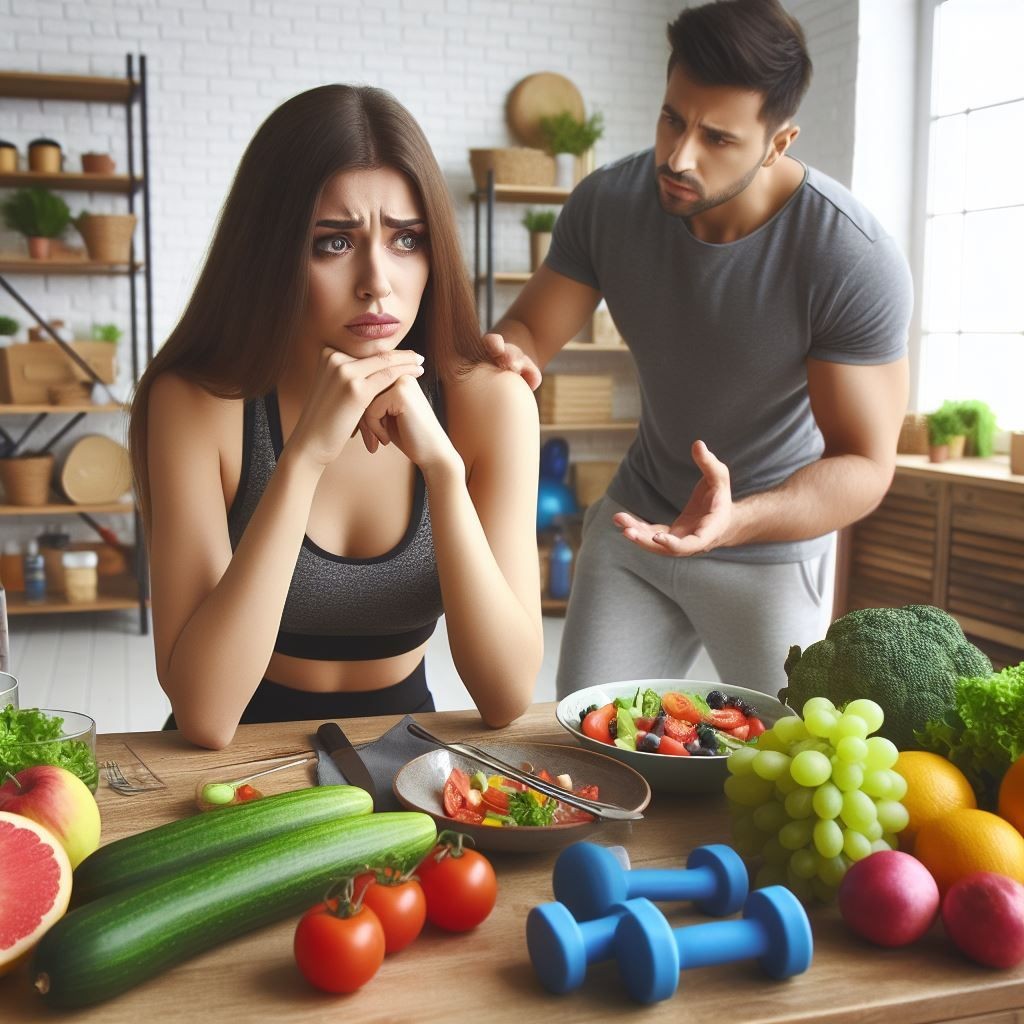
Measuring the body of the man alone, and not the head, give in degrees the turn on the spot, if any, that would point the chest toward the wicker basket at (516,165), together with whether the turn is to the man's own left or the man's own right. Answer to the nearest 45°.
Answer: approximately 135° to the man's own right

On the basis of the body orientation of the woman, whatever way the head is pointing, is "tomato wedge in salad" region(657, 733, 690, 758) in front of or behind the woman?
in front

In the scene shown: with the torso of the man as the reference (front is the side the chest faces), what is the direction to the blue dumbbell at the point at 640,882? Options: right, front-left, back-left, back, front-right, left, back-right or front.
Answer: front-left

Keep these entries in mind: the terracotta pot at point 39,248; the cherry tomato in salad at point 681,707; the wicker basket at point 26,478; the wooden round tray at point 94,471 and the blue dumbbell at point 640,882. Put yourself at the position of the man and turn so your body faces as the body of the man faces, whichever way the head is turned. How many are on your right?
3

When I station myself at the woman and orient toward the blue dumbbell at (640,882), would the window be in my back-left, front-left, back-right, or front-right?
back-left

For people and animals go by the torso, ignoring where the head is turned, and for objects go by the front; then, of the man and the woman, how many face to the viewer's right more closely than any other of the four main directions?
0

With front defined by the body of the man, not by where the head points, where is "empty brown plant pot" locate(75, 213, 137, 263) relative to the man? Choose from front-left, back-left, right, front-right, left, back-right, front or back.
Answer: right

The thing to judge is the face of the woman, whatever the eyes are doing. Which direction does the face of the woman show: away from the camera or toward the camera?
toward the camera

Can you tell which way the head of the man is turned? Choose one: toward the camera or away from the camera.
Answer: toward the camera

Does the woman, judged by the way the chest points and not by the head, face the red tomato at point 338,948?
yes

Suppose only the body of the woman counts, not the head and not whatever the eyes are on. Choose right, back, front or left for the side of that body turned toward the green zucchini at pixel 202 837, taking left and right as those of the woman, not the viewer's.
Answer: front

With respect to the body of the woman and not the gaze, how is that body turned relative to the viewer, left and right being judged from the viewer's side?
facing the viewer

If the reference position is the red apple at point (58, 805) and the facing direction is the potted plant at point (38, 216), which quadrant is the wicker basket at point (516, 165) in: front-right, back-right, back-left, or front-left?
front-right

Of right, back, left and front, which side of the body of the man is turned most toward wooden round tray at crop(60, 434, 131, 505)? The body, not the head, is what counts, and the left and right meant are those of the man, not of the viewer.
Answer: right

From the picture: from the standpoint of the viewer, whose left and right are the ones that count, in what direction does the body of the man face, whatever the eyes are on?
facing the viewer and to the left of the viewer

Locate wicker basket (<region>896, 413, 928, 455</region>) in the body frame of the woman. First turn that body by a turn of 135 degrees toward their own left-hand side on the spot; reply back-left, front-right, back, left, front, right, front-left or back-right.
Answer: front

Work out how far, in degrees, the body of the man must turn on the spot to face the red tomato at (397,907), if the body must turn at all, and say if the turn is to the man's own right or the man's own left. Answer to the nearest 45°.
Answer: approximately 45° to the man's own left

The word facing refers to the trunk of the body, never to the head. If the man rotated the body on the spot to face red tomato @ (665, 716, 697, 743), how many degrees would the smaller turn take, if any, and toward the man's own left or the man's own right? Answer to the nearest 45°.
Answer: approximately 45° to the man's own left

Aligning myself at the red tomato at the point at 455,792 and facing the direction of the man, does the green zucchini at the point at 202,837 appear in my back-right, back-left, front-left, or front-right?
back-left
